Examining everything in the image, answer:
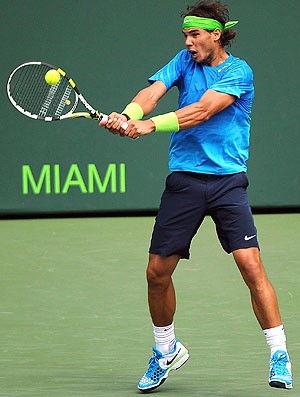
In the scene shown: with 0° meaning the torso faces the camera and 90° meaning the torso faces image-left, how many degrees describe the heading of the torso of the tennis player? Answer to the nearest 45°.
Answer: approximately 45°

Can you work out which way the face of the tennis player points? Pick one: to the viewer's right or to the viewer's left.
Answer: to the viewer's left
